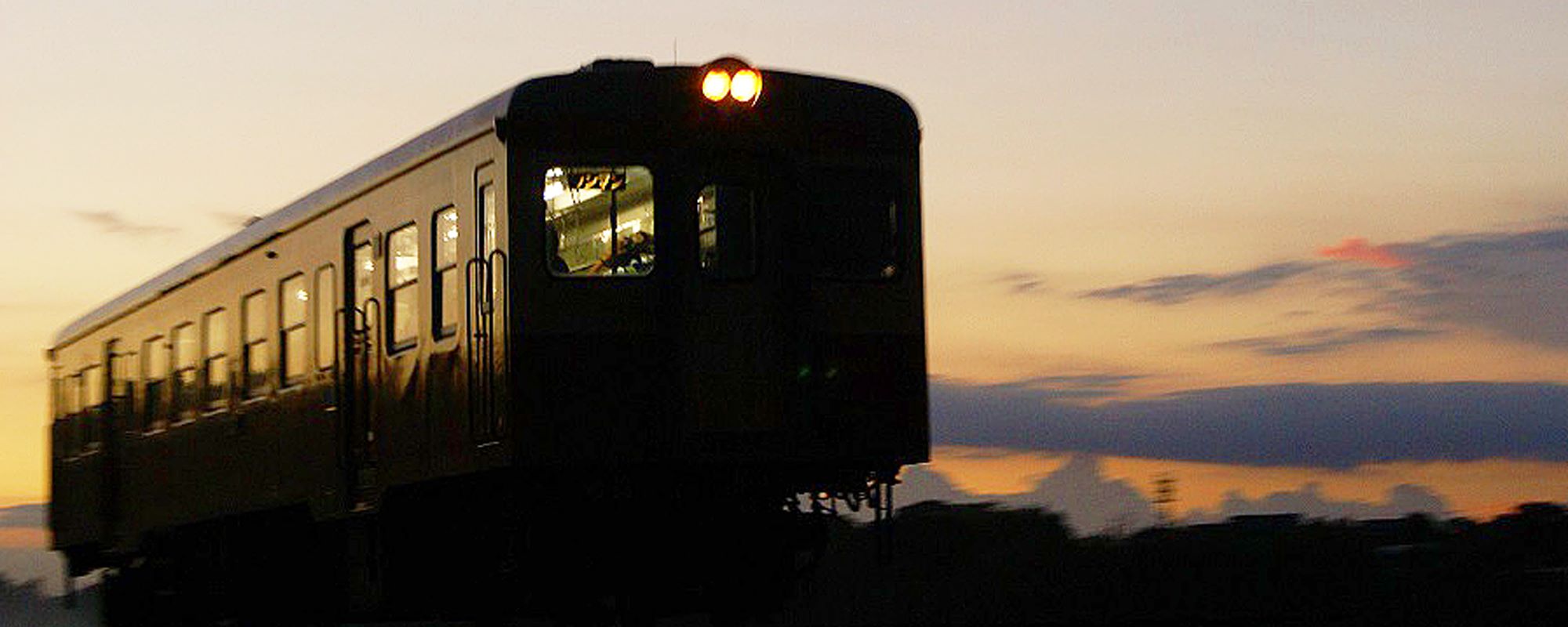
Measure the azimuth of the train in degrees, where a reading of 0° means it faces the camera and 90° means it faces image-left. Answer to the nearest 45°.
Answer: approximately 315°
